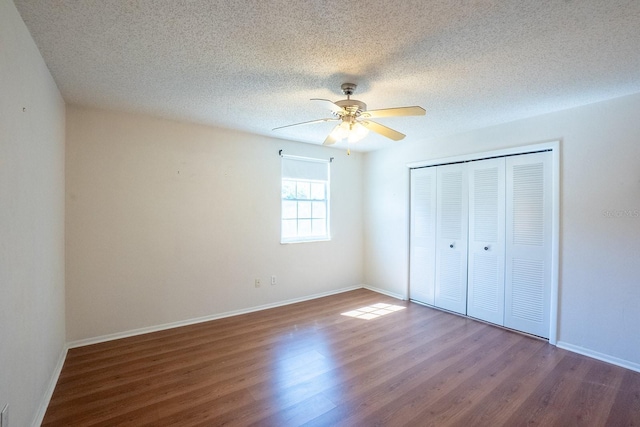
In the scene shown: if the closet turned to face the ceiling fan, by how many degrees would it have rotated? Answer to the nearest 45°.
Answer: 0° — it already faces it

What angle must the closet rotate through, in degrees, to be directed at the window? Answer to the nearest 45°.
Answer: approximately 45° to its right

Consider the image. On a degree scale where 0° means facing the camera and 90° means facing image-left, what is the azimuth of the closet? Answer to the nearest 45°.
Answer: approximately 45°
